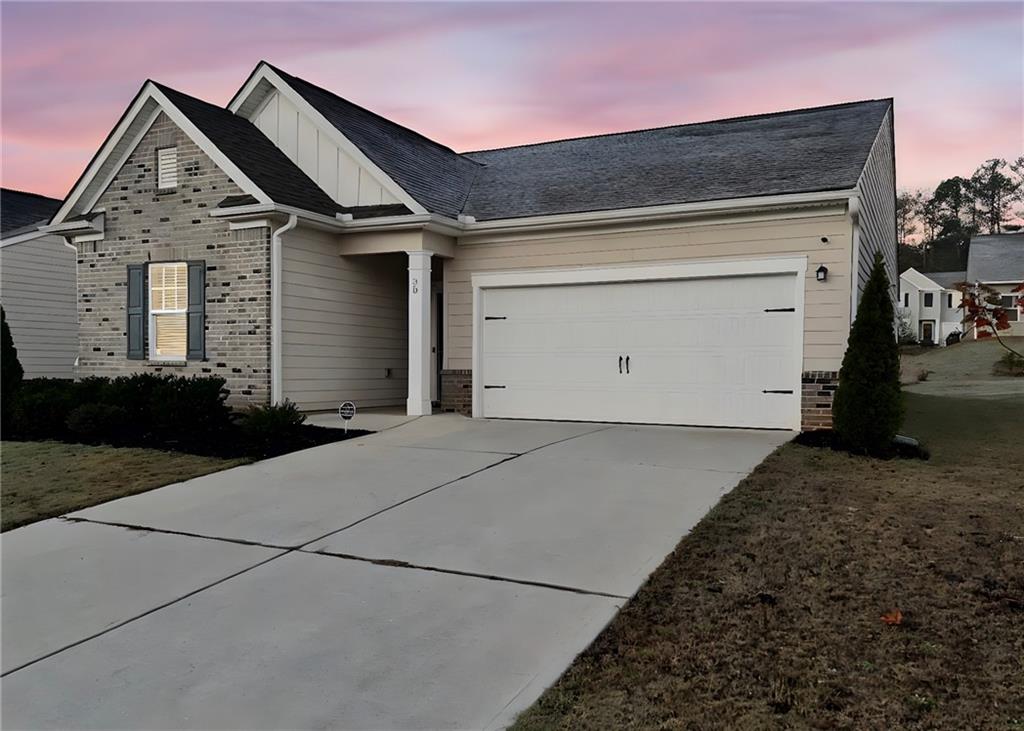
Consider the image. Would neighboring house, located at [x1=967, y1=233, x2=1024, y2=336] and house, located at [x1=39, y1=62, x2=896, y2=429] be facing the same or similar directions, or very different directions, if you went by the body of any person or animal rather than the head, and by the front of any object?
same or similar directions

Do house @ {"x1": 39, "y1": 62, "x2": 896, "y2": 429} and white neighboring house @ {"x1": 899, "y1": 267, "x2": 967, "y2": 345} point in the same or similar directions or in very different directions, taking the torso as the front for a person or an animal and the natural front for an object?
same or similar directions

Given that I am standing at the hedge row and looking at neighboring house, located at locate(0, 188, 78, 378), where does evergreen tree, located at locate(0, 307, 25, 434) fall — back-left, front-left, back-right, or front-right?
front-left

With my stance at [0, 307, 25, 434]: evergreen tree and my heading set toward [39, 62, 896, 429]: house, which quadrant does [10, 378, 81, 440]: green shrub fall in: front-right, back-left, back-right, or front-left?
front-right

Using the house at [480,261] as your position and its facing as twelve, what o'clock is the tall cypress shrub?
The tall cypress shrub is roughly at 9 o'clock from the house.

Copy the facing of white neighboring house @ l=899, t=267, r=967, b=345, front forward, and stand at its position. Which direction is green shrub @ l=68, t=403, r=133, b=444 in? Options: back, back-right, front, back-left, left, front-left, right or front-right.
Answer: front

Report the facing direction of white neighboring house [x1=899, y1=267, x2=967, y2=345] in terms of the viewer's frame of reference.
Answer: facing the viewer

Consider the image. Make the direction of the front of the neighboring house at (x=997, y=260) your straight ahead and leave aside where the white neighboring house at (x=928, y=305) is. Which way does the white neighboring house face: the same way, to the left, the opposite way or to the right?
the same way

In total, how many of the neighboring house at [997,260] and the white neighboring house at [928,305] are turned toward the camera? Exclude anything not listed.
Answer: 2

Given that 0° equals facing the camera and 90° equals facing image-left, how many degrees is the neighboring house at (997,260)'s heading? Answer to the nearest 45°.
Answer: approximately 0°

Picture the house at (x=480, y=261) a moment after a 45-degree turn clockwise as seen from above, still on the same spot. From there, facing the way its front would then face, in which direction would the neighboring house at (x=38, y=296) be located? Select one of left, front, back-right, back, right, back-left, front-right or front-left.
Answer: front-right

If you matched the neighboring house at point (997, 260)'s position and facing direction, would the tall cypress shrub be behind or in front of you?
in front

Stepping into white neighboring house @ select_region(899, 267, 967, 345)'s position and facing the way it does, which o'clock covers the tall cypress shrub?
The tall cypress shrub is roughly at 12 o'clock from the white neighboring house.

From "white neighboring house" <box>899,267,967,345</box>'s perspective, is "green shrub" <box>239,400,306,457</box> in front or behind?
in front

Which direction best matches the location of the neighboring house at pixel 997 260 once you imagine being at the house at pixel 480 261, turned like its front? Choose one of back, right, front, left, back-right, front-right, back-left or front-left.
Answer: back
